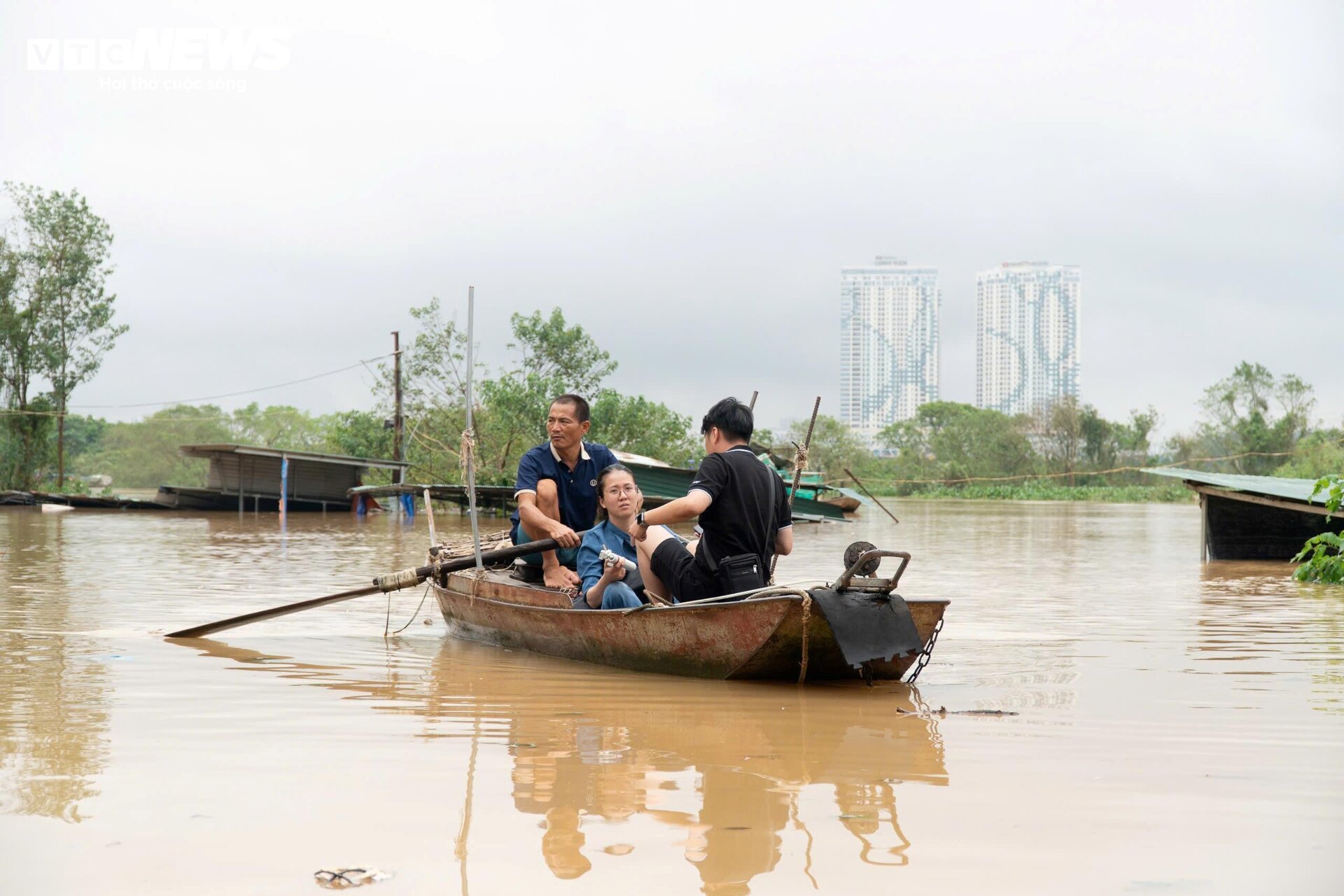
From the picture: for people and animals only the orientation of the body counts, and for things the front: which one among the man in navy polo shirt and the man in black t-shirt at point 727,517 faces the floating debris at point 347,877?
the man in navy polo shirt

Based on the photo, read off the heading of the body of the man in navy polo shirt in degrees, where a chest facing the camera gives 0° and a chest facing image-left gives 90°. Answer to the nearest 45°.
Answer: approximately 0°

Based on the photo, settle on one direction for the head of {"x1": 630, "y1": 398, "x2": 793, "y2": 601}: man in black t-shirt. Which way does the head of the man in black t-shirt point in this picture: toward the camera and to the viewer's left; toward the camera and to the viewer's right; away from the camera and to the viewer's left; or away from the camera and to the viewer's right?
away from the camera and to the viewer's left

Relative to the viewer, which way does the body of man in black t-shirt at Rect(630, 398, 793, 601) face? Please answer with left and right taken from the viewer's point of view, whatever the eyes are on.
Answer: facing away from the viewer and to the left of the viewer

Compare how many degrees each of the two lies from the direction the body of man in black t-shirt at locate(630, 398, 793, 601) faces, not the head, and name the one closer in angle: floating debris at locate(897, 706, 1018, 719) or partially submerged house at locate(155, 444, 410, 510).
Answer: the partially submerged house

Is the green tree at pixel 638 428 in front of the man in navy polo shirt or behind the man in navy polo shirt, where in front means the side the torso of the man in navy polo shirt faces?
behind

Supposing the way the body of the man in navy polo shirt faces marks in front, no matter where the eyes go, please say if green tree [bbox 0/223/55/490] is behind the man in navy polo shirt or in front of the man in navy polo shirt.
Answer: behind

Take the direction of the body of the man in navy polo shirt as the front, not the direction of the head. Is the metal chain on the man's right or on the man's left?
on the man's left

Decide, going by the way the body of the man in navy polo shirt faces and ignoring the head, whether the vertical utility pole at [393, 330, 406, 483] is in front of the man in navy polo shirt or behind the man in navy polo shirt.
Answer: behind
